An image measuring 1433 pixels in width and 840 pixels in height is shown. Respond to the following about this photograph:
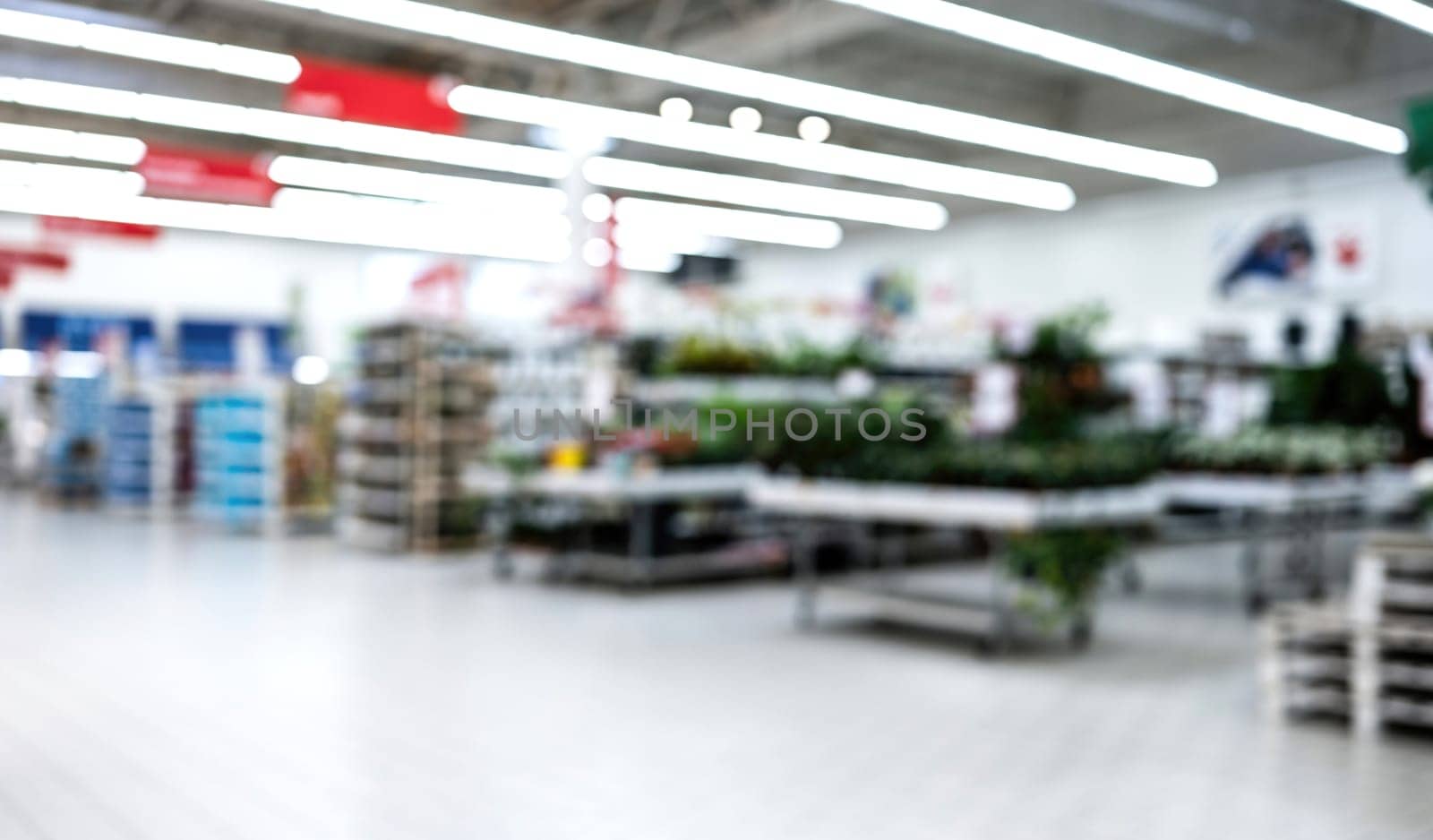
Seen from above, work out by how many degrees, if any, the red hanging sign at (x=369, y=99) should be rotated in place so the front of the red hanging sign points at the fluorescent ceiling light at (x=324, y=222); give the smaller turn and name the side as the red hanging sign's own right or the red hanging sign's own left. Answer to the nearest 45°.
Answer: approximately 180°

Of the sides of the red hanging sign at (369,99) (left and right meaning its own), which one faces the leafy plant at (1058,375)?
left

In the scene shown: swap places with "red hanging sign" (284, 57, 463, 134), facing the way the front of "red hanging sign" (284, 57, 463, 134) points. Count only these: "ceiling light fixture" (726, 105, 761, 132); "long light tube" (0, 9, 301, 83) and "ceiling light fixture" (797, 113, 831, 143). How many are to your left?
2

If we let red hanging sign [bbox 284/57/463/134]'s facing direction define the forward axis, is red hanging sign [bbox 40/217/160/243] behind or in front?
behind

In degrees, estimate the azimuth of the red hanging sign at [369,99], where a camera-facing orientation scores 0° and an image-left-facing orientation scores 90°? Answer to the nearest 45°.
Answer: approximately 0°

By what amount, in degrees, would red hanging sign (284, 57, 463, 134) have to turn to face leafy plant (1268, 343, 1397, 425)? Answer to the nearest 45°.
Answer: approximately 90° to its left

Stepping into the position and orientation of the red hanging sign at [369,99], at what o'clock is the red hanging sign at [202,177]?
the red hanging sign at [202,177] is roughly at 5 o'clock from the red hanging sign at [369,99].

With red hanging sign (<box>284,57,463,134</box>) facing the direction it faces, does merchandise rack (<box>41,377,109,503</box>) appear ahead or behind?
behind

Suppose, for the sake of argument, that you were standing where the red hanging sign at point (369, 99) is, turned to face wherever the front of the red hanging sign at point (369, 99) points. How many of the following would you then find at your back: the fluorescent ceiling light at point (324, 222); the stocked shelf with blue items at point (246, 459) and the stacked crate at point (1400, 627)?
2

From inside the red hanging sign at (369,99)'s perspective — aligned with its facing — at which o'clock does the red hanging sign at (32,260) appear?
the red hanging sign at (32,260) is roughly at 5 o'clock from the red hanging sign at (369,99).
